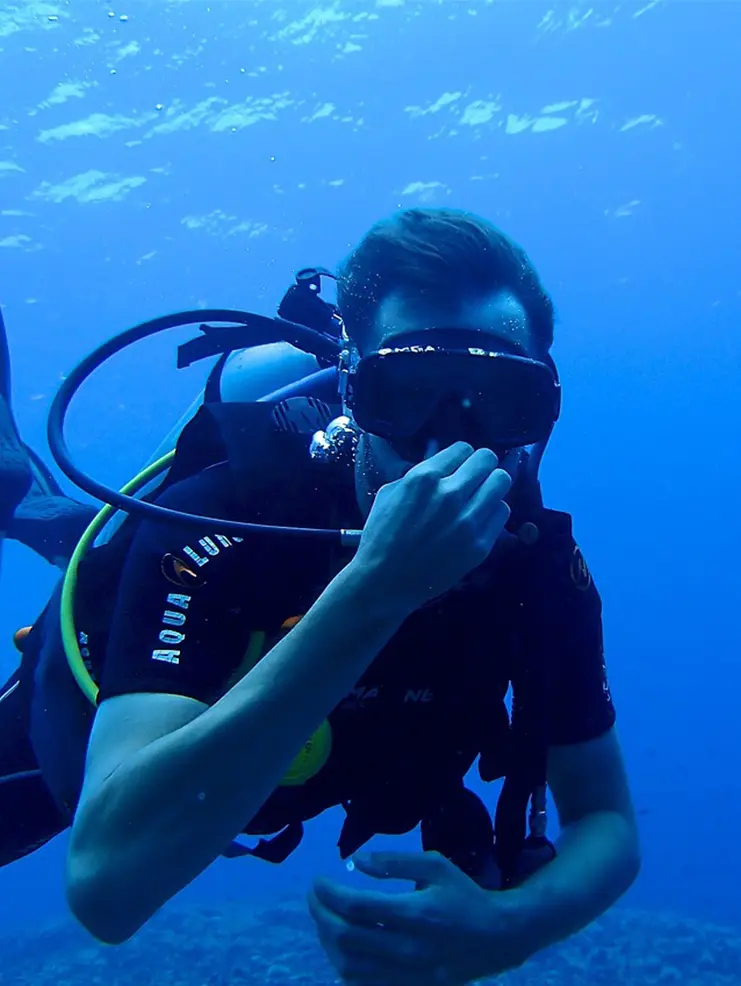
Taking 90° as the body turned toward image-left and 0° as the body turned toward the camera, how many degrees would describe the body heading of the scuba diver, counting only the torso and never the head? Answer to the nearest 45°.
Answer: approximately 315°
